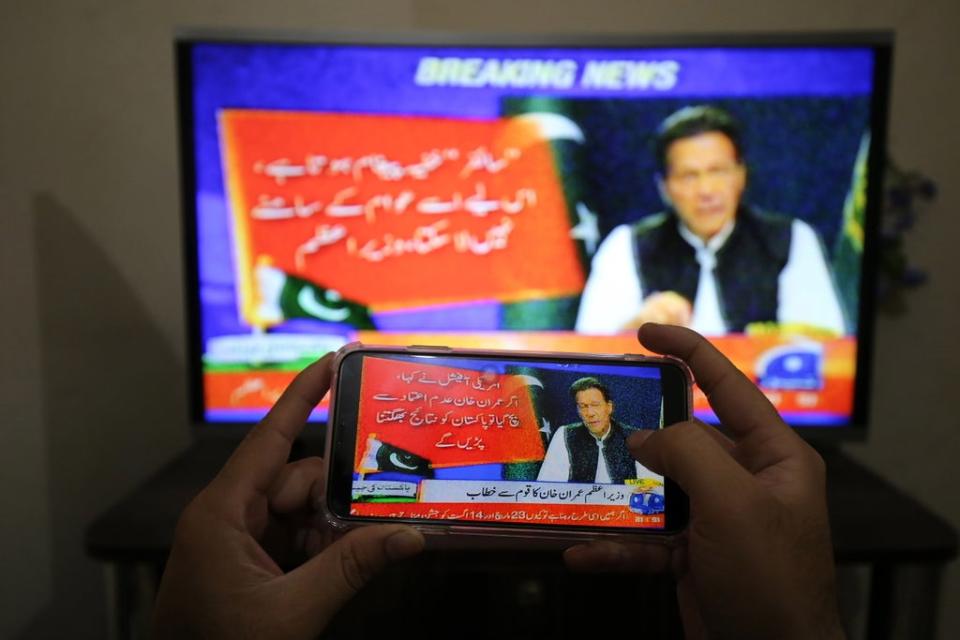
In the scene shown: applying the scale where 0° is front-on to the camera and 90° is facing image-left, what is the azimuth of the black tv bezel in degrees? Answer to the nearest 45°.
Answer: approximately 0°

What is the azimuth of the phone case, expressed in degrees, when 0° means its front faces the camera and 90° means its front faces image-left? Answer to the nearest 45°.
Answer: approximately 0°

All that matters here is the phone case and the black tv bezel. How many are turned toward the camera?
2
